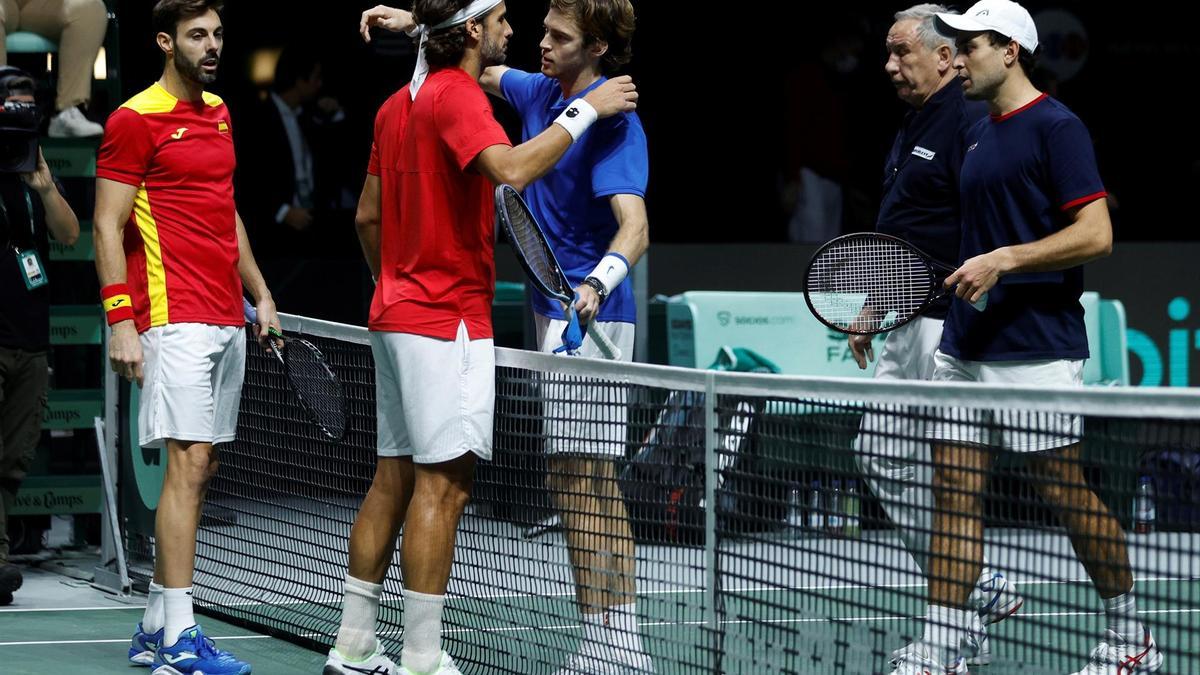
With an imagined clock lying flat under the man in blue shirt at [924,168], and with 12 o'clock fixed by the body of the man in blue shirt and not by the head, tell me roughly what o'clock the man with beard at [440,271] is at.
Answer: The man with beard is roughly at 12 o'clock from the man in blue shirt.

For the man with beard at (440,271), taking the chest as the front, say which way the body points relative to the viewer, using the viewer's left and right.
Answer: facing away from the viewer and to the right of the viewer

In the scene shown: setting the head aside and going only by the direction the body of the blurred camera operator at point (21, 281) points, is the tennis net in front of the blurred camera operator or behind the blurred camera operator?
in front

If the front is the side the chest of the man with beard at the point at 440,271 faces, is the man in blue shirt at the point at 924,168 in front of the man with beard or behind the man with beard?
in front

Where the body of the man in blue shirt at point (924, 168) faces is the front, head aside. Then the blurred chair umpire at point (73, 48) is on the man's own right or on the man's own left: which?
on the man's own right

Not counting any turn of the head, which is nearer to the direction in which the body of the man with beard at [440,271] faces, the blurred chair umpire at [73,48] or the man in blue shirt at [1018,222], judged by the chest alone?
the man in blue shirt

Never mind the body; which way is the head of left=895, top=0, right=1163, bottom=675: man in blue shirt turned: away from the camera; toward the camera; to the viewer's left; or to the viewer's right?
to the viewer's left
